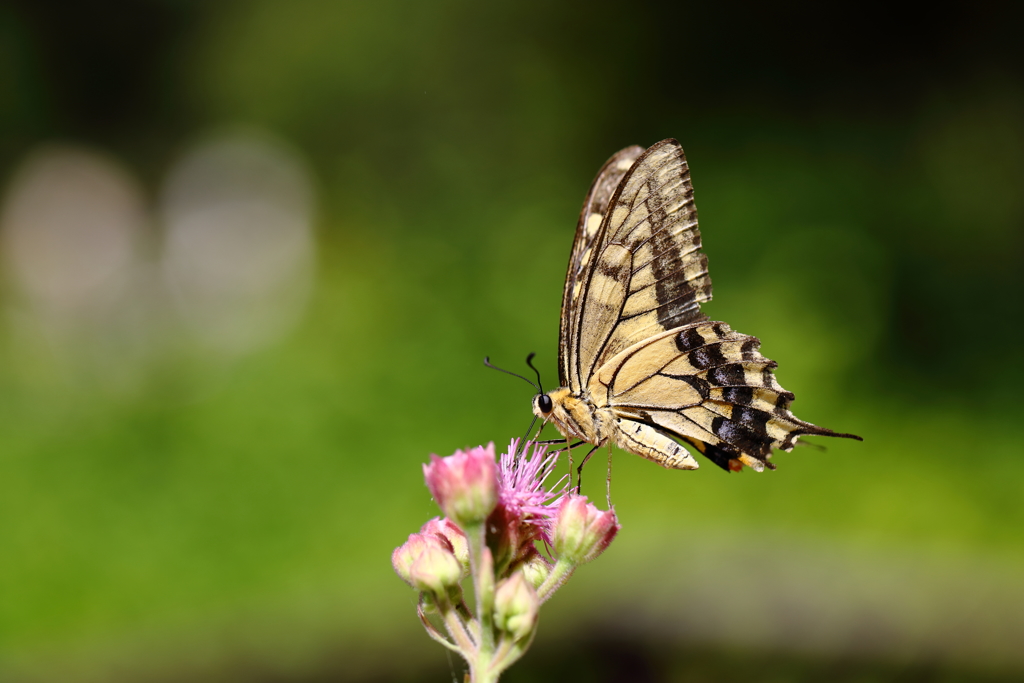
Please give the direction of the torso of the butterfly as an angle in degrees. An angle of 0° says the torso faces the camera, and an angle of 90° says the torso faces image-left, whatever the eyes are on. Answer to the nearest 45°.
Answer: approximately 90°
